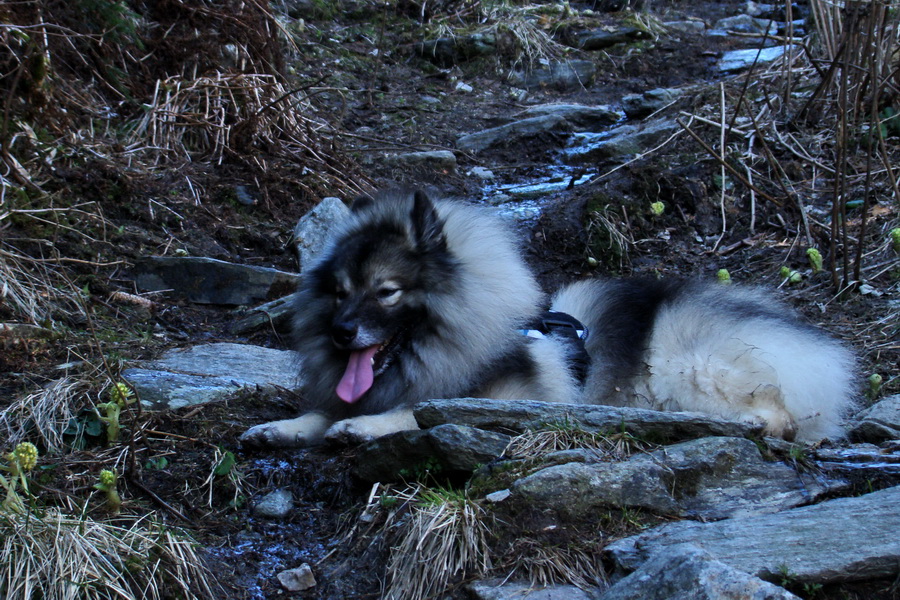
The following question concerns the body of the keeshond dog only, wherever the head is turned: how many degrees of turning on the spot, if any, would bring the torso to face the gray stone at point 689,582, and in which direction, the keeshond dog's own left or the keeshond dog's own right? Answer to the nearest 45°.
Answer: approximately 135° to the keeshond dog's own left

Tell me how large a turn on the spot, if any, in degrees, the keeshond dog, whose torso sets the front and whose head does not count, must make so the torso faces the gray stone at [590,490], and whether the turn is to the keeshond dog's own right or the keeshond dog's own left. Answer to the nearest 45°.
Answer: approximately 135° to the keeshond dog's own left

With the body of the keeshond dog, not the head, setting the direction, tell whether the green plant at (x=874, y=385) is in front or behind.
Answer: behind

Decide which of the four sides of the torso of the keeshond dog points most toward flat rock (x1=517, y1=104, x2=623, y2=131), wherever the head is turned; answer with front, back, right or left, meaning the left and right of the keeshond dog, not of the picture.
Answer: right

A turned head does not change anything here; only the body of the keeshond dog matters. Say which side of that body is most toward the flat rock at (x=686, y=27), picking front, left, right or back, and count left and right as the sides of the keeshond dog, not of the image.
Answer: right

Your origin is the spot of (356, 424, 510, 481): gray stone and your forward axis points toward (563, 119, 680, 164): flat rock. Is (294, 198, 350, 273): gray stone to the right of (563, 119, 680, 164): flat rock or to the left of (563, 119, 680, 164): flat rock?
left

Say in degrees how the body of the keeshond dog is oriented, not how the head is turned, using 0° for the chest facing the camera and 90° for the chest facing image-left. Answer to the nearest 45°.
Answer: approximately 90°

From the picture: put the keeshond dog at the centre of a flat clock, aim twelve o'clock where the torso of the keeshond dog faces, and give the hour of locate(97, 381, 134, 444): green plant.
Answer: The green plant is roughly at 11 o'clock from the keeshond dog.

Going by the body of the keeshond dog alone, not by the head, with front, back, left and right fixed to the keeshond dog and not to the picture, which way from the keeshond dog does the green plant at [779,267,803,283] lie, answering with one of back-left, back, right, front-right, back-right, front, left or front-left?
back-right

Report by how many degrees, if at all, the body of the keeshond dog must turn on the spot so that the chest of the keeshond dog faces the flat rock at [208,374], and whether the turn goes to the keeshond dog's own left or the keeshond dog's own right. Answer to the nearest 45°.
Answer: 0° — it already faces it

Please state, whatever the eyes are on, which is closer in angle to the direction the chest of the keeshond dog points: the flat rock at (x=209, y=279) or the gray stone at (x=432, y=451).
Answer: the flat rock

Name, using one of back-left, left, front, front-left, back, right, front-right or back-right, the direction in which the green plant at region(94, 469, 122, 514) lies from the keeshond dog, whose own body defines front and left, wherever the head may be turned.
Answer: front-left

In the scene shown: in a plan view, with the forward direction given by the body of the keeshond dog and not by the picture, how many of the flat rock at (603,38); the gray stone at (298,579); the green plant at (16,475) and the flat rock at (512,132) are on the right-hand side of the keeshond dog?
2

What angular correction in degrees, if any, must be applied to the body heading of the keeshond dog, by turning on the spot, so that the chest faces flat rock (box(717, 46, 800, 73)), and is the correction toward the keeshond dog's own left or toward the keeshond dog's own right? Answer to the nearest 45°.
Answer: approximately 90° to the keeshond dog's own right

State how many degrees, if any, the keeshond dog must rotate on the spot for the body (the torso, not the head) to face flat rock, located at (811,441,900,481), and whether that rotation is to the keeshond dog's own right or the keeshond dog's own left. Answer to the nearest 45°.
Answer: approximately 180°

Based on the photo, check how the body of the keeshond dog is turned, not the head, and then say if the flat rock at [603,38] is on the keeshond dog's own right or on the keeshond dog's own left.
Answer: on the keeshond dog's own right

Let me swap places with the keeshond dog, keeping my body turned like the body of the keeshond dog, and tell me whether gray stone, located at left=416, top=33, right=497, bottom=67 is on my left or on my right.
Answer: on my right

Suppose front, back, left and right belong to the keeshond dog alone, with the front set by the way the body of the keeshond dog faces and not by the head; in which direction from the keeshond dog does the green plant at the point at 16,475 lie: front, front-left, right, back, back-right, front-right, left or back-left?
front-left
